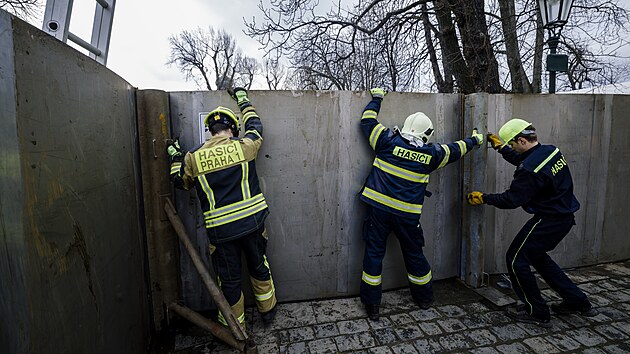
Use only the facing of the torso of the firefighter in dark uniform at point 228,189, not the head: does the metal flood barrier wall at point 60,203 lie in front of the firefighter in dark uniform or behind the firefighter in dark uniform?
behind

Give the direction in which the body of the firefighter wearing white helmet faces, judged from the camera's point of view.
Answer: away from the camera

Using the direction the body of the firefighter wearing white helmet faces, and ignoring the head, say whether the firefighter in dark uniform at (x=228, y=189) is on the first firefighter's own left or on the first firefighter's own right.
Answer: on the first firefighter's own left

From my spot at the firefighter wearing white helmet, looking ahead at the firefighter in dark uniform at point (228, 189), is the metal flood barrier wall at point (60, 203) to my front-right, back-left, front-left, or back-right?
front-left

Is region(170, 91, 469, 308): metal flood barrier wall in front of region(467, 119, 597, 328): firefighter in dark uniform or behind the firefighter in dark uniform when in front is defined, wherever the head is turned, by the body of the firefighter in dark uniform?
in front

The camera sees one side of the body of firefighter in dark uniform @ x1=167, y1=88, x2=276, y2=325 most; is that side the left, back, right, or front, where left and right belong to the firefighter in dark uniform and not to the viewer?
back

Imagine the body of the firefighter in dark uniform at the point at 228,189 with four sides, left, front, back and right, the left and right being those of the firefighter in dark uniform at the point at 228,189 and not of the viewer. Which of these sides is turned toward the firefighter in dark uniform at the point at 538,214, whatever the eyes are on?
right

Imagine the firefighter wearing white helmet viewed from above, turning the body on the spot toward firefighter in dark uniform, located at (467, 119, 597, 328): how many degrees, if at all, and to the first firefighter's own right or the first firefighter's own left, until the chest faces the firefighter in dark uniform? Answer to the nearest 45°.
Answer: approximately 90° to the first firefighter's own right

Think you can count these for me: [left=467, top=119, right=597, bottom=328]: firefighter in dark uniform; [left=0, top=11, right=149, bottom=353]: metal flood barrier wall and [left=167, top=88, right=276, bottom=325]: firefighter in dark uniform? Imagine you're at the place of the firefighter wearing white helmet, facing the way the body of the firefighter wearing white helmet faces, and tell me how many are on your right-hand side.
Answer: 1

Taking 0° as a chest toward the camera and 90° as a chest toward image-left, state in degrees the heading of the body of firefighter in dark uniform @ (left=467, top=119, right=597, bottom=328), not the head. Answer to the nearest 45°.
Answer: approximately 90°

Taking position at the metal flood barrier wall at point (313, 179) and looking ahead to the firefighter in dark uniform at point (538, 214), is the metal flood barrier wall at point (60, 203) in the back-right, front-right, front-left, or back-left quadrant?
back-right

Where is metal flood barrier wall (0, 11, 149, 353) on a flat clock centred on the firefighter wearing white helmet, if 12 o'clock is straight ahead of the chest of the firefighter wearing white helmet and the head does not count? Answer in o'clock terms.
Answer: The metal flood barrier wall is roughly at 7 o'clock from the firefighter wearing white helmet.

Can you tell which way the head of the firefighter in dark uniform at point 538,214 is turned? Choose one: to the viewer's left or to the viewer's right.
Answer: to the viewer's left

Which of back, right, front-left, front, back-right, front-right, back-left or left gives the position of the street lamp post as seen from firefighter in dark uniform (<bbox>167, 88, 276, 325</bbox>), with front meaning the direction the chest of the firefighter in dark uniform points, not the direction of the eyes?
right
